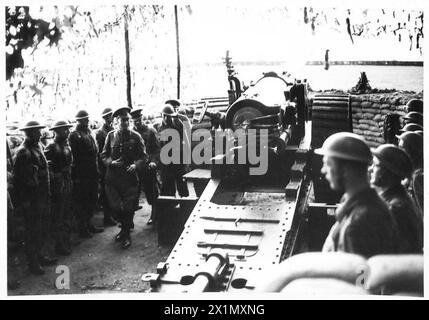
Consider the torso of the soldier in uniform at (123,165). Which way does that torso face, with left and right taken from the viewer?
facing the viewer

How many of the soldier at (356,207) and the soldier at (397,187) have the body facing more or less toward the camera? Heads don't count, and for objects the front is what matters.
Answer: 0

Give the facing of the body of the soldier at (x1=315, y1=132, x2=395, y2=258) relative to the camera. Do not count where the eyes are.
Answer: to the viewer's left

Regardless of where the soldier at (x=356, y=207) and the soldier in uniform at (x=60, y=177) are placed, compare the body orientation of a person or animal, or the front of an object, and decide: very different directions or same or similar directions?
very different directions

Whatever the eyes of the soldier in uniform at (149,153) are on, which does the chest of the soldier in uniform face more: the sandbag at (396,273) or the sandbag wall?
the sandbag

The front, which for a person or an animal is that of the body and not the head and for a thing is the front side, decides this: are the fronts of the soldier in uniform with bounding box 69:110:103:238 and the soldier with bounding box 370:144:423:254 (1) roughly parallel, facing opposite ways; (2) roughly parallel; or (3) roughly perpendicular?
roughly parallel, facing opposite ways

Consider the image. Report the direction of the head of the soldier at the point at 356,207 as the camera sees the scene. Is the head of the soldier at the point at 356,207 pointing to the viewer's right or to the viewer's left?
to the viewer's left

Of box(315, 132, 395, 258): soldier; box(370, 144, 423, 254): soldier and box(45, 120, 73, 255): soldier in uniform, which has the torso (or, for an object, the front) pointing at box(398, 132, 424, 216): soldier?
the soldier in uniform

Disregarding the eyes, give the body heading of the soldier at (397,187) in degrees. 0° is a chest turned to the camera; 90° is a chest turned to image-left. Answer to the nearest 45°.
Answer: approximately 90°

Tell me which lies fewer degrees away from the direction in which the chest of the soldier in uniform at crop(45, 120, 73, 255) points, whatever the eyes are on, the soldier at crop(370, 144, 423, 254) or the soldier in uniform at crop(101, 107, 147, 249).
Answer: the soldier

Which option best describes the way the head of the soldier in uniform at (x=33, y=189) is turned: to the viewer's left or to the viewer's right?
to the viewer's right

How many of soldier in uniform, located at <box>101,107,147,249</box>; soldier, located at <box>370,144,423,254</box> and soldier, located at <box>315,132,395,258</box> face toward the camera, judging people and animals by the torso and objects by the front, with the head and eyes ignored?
1

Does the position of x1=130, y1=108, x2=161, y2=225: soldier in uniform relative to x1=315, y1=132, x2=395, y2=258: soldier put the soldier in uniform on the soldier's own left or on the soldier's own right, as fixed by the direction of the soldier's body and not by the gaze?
on the soldier's own right

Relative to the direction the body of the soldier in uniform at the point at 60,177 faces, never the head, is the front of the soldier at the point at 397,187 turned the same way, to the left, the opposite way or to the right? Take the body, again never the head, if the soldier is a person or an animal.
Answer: the opposite way

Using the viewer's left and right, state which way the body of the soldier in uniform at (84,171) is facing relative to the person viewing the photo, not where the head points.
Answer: facing the viewer and to the right of the viewer
